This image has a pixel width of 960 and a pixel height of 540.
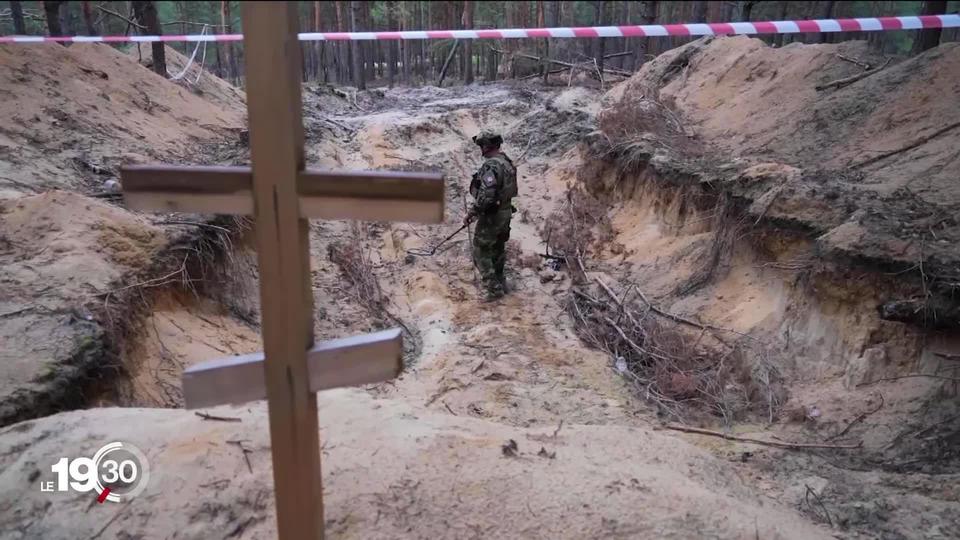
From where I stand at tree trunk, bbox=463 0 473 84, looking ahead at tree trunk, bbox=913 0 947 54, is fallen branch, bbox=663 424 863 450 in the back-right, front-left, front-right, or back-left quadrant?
front-right

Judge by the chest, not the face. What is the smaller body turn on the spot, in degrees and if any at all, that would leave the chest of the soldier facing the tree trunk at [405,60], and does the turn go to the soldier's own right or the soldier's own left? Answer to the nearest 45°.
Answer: approximately 90° to the soldier's own right

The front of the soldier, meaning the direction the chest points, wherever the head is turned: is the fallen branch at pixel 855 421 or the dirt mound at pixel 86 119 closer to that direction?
the dirt mound

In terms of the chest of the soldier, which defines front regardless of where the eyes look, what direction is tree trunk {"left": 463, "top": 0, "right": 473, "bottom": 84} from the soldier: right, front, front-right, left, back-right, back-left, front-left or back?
right

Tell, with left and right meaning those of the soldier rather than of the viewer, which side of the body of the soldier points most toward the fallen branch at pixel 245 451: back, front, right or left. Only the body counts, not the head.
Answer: left

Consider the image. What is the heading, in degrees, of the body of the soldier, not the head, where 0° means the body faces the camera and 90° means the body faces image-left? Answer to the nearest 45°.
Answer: approximately 90°

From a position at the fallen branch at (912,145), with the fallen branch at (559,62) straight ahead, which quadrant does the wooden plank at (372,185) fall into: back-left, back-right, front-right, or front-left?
back-left

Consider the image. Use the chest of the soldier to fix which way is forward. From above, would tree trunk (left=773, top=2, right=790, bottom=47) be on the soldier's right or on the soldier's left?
on the soldier's right
